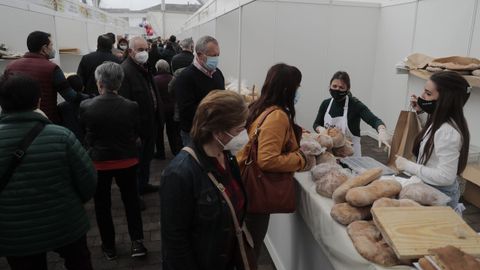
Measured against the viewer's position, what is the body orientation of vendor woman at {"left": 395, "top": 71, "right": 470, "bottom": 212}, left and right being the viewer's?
facing to the left of the viewer

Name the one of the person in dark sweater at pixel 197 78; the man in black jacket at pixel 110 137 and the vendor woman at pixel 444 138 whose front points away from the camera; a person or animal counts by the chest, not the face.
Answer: the man in black jacket at pixel 110 137

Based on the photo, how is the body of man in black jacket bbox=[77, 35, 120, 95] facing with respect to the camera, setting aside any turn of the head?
away from the camera

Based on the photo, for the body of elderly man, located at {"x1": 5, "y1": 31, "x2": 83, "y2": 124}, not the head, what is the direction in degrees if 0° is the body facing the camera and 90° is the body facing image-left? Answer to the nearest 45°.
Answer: approximately 225°

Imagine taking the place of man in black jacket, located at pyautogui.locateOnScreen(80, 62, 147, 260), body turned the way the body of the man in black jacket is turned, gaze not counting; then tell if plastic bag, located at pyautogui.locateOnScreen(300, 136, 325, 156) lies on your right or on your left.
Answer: on your right

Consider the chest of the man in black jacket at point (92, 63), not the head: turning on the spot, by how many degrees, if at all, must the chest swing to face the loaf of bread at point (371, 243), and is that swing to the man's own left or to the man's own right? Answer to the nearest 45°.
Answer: approximately 180°

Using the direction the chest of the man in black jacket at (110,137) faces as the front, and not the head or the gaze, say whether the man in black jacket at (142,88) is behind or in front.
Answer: in front
